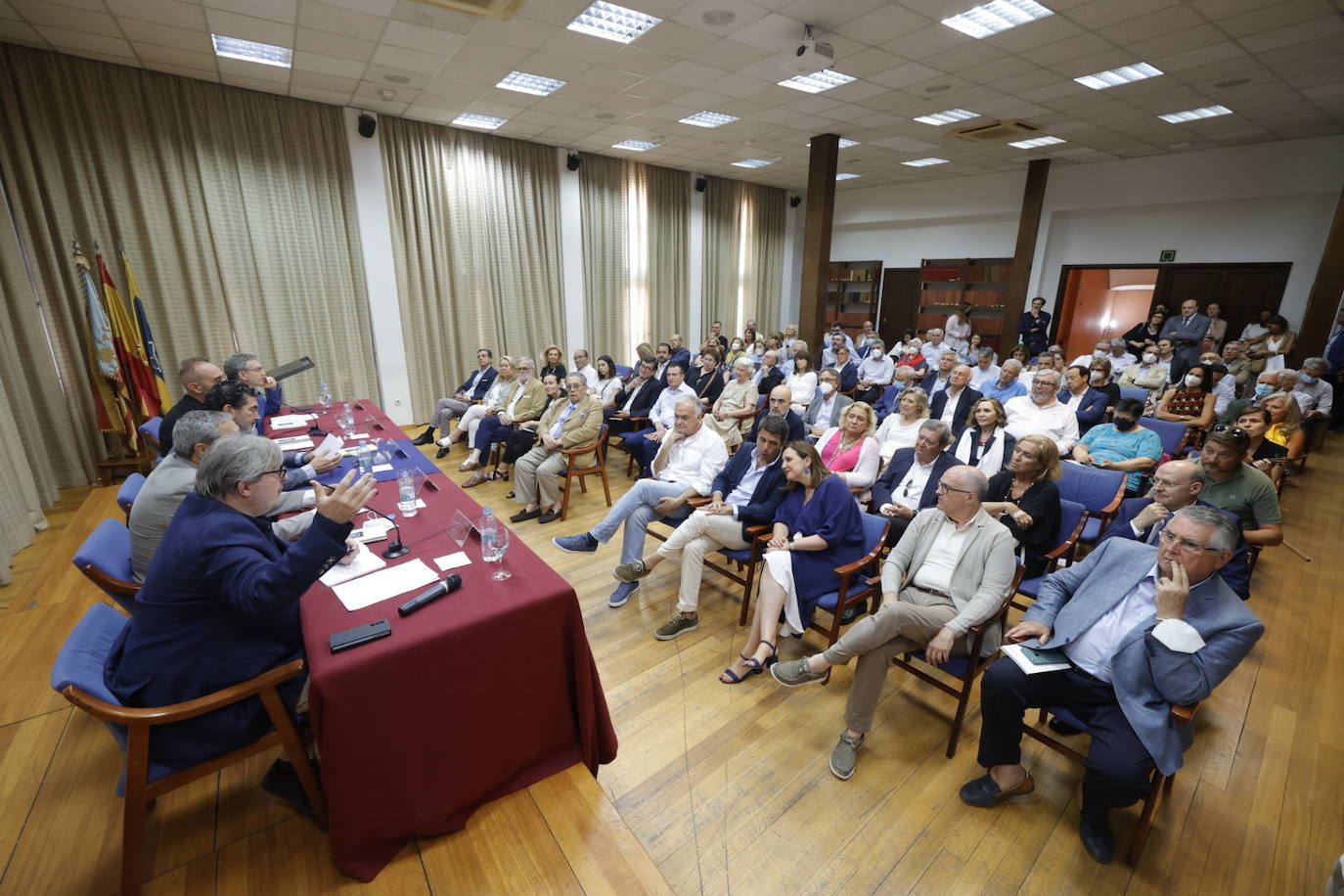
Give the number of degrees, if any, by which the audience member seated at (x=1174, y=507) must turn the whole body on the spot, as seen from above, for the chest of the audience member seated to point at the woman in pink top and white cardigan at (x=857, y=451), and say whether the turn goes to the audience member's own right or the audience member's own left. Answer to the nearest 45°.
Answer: approximately 45° to the audience member's own right

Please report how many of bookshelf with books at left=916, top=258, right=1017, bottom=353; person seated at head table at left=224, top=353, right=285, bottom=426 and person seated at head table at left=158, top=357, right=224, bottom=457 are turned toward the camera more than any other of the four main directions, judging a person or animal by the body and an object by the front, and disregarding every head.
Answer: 1

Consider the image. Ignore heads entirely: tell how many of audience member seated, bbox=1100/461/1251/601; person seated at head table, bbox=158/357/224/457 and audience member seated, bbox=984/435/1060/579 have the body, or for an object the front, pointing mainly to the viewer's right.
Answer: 1

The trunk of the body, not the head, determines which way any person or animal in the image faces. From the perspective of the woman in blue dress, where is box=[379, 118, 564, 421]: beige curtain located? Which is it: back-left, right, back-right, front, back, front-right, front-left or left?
right

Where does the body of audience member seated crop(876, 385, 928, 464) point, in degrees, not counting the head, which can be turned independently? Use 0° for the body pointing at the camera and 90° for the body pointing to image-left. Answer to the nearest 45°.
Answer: approximately 45°

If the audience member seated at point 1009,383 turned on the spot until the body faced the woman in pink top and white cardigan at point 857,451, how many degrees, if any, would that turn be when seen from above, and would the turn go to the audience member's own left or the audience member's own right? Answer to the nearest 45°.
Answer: approximately 45° to the audience member's own left

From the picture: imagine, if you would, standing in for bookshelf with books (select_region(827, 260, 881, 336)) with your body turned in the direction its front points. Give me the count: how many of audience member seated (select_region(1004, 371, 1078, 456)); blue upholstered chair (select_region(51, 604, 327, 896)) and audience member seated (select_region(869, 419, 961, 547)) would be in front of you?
3

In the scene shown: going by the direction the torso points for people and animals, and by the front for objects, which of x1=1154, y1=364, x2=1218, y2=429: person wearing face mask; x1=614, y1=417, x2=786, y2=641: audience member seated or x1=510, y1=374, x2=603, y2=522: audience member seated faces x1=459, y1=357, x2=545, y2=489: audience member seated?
the person wearing face mask

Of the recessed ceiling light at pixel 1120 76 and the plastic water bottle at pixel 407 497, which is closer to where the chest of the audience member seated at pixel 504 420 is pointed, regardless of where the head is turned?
the plastic water bottle

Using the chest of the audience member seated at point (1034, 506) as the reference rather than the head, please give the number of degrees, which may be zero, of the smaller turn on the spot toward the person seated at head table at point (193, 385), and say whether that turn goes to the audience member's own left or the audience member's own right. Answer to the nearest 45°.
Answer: approximately 45° to the audience member's own right

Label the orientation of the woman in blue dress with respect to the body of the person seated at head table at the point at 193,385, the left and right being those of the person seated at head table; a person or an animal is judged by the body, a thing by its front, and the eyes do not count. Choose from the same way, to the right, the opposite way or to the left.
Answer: the opposite way

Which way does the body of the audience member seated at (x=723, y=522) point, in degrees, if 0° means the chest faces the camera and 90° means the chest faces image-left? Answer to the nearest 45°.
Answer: approximately 45°

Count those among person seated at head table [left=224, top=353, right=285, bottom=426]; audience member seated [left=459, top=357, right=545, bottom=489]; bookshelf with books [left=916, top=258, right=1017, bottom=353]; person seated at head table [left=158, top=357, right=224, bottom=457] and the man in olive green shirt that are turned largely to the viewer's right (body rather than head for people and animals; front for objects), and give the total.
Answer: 2

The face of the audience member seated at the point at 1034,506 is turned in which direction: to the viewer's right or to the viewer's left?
to the viewer's left

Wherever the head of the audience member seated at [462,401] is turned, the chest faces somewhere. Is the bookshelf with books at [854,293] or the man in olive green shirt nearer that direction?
the man in olive green shirt

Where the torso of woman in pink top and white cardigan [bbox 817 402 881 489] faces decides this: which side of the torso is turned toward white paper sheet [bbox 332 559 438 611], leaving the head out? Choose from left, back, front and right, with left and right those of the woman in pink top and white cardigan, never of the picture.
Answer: front

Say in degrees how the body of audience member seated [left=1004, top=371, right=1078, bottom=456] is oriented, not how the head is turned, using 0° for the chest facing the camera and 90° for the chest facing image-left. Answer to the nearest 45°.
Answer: approximately 45°
